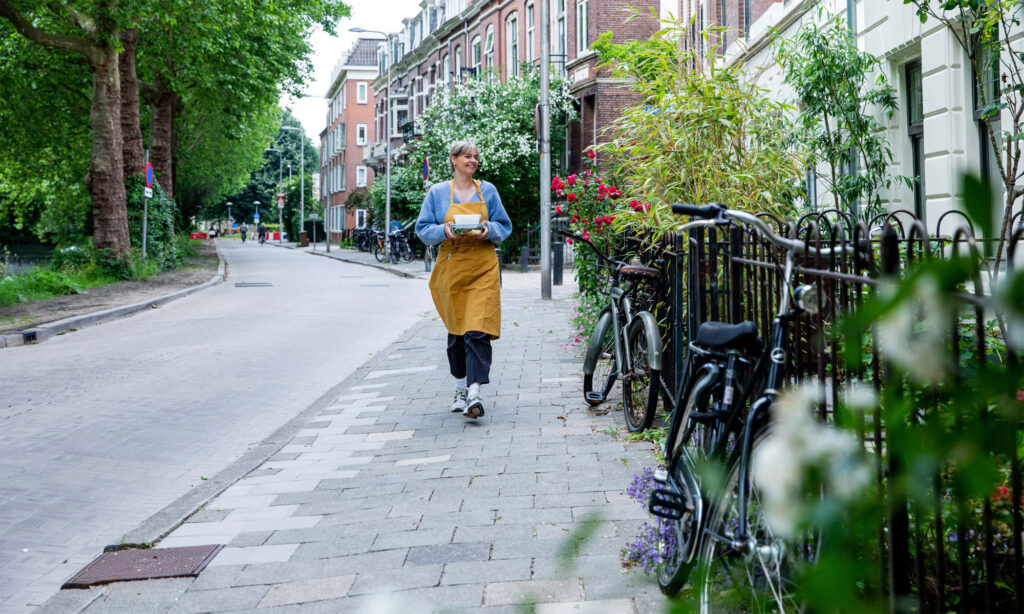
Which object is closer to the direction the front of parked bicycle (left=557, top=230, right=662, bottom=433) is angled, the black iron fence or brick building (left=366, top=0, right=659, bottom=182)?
the brick building

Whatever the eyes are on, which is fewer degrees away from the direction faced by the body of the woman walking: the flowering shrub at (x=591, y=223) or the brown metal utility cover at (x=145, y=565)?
the brown metal utility cover

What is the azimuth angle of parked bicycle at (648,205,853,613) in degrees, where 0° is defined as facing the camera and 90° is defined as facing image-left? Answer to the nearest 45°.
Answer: approximately 315°

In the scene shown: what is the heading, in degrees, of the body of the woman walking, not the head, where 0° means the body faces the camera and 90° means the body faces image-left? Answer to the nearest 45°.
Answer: approximately 0°

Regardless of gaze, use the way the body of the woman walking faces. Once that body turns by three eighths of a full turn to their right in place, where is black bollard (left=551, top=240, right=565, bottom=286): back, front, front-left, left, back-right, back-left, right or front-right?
front-right

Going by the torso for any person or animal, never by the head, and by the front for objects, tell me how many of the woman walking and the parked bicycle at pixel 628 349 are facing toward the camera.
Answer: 1

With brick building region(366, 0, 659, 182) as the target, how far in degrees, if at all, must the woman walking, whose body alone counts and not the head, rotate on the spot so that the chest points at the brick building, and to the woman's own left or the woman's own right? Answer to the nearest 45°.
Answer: approximately 180°

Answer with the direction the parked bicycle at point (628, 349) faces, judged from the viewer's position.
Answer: facing away from the viewer and to the left of the viewer

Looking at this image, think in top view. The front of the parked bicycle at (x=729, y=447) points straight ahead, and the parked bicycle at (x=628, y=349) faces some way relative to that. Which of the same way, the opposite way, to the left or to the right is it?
the opposite way

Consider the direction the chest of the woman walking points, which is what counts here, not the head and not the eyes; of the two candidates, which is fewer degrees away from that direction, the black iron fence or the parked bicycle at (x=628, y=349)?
the black iron fence

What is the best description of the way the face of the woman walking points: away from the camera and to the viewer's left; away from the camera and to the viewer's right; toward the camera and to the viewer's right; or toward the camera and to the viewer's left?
toward the camera and to the viewer's right
